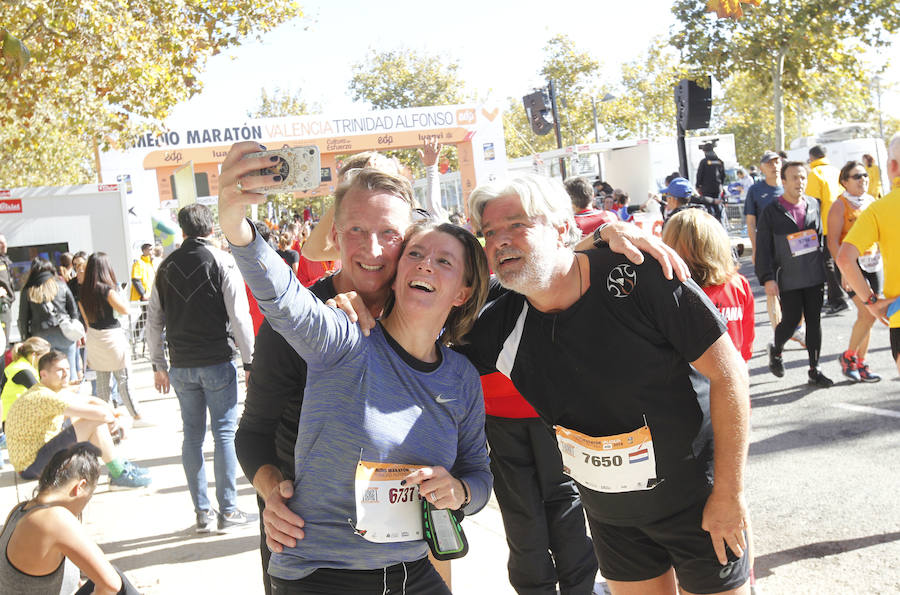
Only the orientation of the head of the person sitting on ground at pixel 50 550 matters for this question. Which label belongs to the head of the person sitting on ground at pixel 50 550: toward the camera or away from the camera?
away from the camera

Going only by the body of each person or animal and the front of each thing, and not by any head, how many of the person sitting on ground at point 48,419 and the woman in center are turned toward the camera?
1

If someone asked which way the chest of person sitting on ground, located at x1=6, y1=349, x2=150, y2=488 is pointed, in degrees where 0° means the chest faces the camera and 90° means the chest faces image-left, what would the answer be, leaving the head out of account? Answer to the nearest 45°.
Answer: approximately 270°

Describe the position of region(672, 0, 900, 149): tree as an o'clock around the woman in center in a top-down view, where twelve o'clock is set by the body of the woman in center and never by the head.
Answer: The tree is roughly at 7 o'clock from the woman in center.

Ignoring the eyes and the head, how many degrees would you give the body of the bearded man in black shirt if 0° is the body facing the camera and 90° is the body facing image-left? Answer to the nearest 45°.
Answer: approximately 45°

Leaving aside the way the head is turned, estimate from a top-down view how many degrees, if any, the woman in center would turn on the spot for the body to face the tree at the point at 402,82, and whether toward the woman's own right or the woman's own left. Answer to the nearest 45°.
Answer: approximately 180°

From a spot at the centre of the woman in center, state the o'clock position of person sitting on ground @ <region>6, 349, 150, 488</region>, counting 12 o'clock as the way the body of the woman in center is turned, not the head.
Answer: The person sitting on ground is roughly at 5 o'clock from the woman in center.

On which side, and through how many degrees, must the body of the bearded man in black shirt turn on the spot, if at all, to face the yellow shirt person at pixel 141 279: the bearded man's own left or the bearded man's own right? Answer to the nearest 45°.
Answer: approximately 90° to the bearded man's own right

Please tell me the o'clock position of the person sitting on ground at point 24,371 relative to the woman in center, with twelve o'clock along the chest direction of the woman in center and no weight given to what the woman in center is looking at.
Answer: The person sitting on ground is roughly at 5 o'clock from the woman in center.

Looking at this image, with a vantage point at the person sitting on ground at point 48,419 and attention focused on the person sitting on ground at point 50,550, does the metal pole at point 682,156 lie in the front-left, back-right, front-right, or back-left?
back-left

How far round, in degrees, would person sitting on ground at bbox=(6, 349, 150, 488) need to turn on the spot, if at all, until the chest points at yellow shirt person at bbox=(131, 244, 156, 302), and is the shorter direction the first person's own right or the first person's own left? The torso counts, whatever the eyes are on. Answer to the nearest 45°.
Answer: approximately 90° to the first person's own left

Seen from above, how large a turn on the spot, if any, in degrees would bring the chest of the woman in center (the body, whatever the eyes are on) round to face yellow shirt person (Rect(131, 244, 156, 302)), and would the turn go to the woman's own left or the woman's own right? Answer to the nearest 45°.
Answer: approximately 180°

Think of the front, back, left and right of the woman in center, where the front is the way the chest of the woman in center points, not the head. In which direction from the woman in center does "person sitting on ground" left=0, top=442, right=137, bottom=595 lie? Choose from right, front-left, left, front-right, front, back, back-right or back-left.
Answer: back-right

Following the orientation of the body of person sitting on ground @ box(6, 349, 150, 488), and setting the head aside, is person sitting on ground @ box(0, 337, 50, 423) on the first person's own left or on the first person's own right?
on the first person's own left
